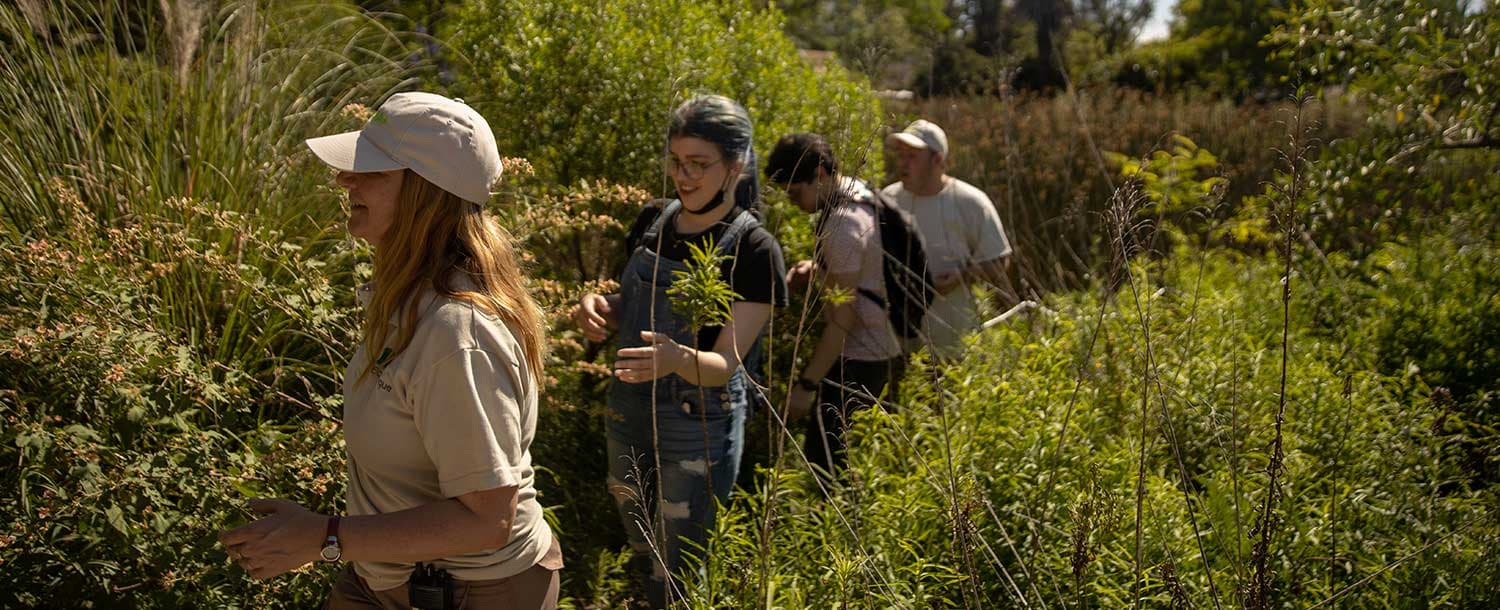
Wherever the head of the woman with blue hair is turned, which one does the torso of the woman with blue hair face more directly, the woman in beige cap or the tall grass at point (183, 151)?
the woman in beige cap

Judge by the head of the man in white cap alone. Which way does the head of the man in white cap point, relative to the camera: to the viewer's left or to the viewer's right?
to the viewer's left

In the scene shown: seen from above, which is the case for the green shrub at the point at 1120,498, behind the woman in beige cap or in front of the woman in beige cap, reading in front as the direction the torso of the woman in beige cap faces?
behind

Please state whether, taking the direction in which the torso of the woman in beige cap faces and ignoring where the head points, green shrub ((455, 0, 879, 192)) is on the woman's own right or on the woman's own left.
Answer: on the woman's own right

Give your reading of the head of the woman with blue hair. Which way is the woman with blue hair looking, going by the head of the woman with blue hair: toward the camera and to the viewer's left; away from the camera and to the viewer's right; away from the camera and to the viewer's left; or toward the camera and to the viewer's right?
toward the camera and to the viewer's left

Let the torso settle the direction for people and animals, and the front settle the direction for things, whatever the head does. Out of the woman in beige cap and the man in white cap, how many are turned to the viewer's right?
0

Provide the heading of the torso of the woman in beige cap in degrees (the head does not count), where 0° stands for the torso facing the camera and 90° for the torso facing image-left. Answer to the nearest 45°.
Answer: approximately 90°

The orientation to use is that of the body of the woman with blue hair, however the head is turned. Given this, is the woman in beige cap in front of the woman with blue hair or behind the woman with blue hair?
in front
